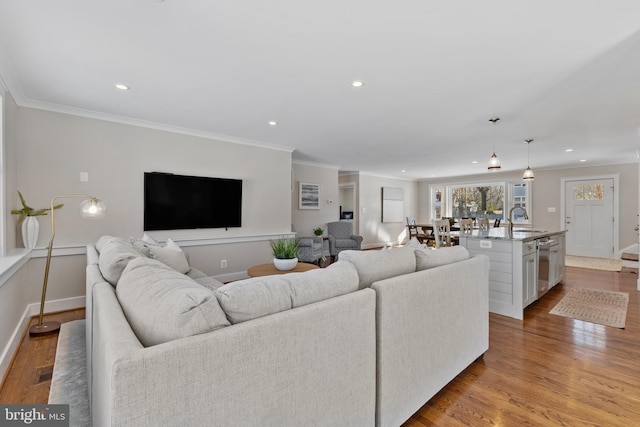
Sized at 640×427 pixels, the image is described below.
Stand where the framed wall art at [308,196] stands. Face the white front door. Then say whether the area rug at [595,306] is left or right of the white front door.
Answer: right

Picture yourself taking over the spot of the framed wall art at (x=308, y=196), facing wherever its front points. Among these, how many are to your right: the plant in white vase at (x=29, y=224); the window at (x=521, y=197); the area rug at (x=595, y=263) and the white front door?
1

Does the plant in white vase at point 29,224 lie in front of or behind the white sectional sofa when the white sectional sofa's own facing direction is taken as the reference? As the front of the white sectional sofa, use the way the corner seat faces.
in front

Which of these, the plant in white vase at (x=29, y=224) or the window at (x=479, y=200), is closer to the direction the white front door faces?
the plant in white vase

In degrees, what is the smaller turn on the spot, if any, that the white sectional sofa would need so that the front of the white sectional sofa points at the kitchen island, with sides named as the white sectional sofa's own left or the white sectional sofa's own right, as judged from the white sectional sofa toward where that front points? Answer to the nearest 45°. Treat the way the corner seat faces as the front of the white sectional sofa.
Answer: approximately 90° to the white sectional sofa's own right

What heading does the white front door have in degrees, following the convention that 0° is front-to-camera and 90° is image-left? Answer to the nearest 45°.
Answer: approximately 0°

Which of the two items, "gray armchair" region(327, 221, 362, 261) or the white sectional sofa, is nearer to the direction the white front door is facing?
the white sectional sofa

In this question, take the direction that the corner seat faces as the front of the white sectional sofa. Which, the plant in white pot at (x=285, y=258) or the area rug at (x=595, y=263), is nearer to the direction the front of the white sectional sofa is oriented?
the plant in white pot

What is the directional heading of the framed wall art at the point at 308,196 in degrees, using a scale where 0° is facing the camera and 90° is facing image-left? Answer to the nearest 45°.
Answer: approximately 315°

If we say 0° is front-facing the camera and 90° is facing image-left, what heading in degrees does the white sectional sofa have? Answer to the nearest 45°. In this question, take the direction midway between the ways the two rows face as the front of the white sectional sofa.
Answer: approximately 135°

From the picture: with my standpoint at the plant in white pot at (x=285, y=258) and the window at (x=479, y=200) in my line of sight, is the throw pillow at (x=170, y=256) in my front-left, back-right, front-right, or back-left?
back-left

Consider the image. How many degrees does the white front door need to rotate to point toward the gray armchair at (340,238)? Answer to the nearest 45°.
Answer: approximately 45° to its right

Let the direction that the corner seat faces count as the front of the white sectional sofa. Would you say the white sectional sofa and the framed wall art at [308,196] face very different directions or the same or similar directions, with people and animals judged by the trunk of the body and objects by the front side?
very different directions

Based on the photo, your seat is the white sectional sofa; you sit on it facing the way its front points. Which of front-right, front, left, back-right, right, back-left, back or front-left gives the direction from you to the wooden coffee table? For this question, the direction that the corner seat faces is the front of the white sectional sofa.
front-right

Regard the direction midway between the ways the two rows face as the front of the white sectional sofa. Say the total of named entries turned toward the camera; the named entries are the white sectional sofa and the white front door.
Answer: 1
